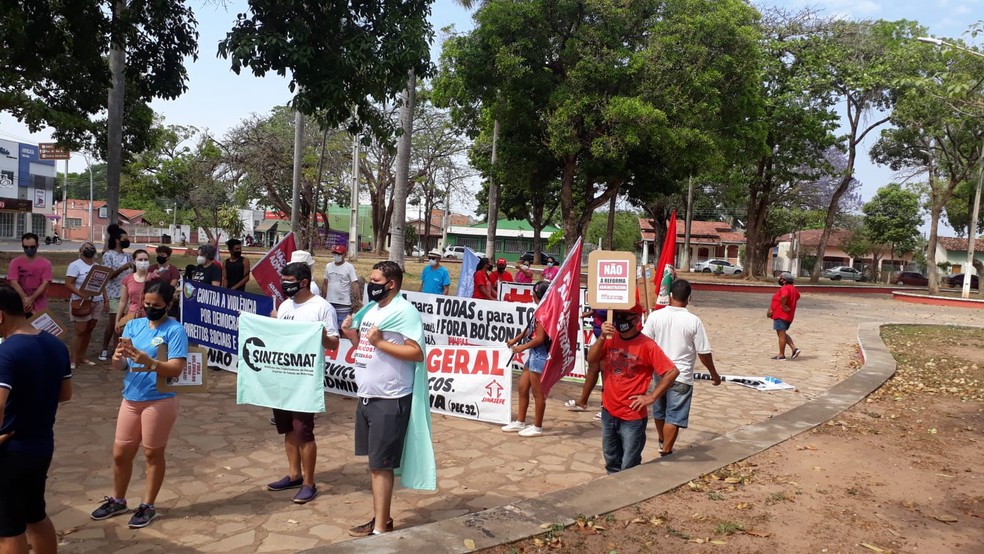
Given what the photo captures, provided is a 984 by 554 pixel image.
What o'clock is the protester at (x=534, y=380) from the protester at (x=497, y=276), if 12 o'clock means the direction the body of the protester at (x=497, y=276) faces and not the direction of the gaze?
the protester at (x=534, y=380) is roughly at 12 o'clock from the protester at (x=497, y=276).

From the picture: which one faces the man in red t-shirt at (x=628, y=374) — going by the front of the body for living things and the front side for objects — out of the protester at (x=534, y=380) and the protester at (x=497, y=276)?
the protester at (x=497, y=276)

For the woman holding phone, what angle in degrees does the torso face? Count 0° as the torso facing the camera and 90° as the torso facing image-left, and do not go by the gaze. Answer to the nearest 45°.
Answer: approximately 45°

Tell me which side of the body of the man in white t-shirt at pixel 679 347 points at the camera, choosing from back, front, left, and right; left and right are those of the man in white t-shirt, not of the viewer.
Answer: back

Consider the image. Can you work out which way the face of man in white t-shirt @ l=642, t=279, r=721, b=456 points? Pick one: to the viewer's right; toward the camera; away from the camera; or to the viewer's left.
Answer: away from the camera

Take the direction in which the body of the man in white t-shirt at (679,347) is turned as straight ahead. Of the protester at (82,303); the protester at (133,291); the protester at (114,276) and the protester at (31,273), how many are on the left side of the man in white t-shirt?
4

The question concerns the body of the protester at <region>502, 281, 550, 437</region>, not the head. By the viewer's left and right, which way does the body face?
facing to the left of the viewer

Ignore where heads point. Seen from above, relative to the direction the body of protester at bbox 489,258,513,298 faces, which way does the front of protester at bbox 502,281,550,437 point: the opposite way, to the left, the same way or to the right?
to the right
